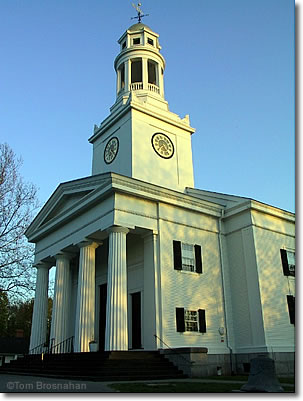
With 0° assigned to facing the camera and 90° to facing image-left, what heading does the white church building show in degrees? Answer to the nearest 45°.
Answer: approximately 45°
